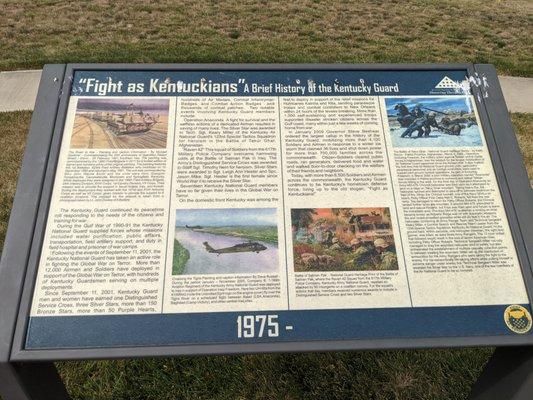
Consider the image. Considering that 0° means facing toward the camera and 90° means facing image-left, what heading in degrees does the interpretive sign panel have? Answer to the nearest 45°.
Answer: approximately 0°
